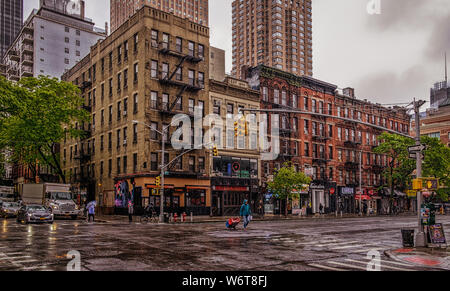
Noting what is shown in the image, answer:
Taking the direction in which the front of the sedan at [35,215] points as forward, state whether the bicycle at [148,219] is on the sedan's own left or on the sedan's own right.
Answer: on the sedan's own left

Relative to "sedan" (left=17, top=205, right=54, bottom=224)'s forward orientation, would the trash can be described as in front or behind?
in front

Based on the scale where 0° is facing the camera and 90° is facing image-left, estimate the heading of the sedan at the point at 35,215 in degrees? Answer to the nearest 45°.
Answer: approximately 315°
